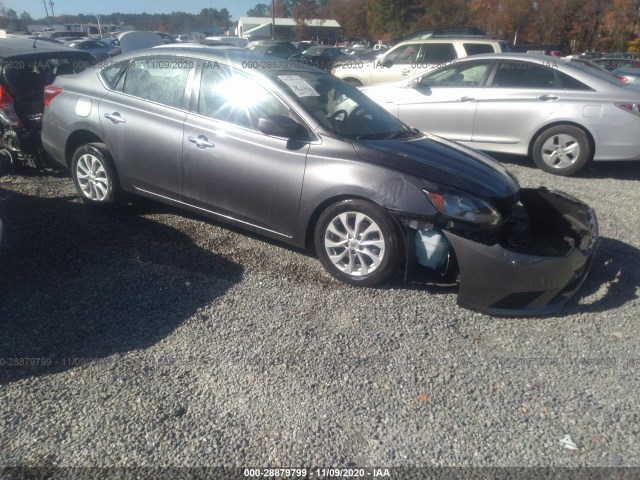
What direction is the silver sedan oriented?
to the viewer's left

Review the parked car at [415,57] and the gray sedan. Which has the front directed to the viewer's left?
the parked car

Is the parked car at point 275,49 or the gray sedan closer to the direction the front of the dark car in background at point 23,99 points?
the parked car

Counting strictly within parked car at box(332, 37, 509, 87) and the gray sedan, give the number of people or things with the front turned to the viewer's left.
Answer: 1

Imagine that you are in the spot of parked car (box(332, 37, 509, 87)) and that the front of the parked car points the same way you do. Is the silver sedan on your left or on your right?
on your left

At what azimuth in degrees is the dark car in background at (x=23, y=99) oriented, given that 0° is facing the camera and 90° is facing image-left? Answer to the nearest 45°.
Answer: approximately 135°

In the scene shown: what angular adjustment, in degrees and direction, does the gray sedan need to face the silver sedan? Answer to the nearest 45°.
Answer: approximately 90° to its left

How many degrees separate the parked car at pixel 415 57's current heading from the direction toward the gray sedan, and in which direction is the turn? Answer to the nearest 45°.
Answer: approximately 90° to its left

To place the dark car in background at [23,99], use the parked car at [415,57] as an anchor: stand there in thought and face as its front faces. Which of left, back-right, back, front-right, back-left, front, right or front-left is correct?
front-left

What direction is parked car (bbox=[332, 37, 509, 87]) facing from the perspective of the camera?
to the viewer's left

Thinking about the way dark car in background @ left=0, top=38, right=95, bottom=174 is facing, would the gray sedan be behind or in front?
behind
